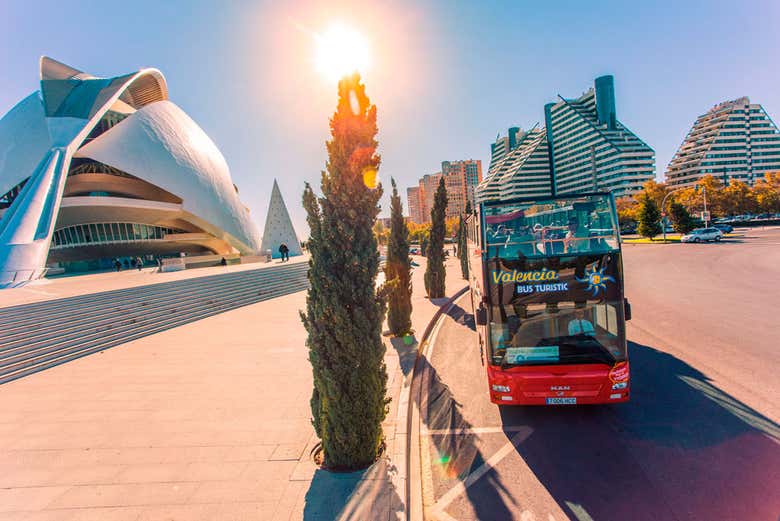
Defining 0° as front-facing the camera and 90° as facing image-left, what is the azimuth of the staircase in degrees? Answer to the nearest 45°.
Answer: approximately 315°

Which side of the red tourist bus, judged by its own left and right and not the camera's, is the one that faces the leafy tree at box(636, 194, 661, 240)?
back

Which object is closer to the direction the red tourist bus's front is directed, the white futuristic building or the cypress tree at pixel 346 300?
the cypress tree

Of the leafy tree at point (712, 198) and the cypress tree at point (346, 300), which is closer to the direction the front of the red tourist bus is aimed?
the cypress tree

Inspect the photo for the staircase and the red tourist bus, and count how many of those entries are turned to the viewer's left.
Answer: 0

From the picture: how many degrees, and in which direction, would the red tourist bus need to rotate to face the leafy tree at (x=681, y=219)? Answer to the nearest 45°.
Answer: approximately 180°

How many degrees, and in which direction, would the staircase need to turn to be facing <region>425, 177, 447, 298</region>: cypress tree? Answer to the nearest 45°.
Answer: approximately 45° to its left

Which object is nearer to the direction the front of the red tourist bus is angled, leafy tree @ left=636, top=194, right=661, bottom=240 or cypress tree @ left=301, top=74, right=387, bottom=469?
the cypress tree

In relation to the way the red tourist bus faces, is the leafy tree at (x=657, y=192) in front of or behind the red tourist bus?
behind

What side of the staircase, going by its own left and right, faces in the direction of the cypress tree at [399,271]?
front

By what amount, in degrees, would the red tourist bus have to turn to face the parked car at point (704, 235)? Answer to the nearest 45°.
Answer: approximately 180°

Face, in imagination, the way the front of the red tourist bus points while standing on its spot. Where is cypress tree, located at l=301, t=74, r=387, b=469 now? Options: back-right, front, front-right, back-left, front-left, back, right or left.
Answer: front-right

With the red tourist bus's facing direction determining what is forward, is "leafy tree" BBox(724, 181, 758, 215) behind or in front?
behind

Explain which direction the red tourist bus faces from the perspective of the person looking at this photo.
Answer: facing the viewer

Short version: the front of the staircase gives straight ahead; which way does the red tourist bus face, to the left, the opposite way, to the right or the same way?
to the right

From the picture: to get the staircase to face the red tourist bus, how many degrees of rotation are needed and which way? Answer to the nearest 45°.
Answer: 0° — it already faces it

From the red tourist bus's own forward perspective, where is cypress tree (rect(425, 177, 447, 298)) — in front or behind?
behind

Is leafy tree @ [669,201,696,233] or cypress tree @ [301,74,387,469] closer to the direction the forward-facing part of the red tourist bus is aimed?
the cypress tree

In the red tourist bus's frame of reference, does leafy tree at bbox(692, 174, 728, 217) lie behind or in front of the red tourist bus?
behind
